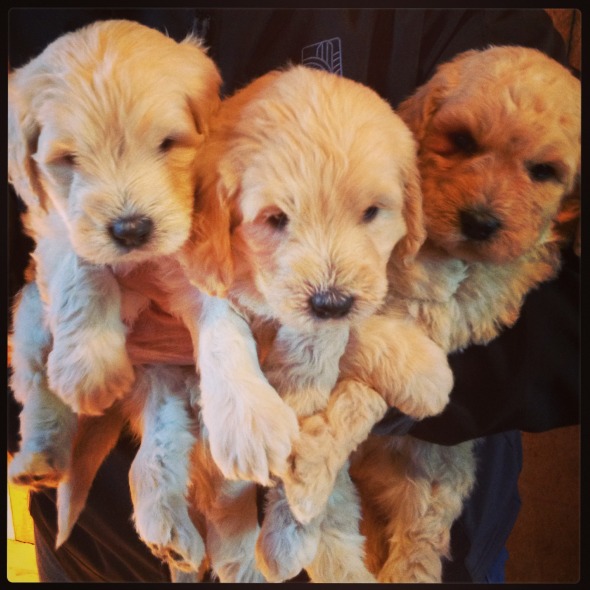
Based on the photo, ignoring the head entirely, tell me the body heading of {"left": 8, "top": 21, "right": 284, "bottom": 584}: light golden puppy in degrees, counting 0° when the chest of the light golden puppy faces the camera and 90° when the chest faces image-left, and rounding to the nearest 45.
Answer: approximately 0°
